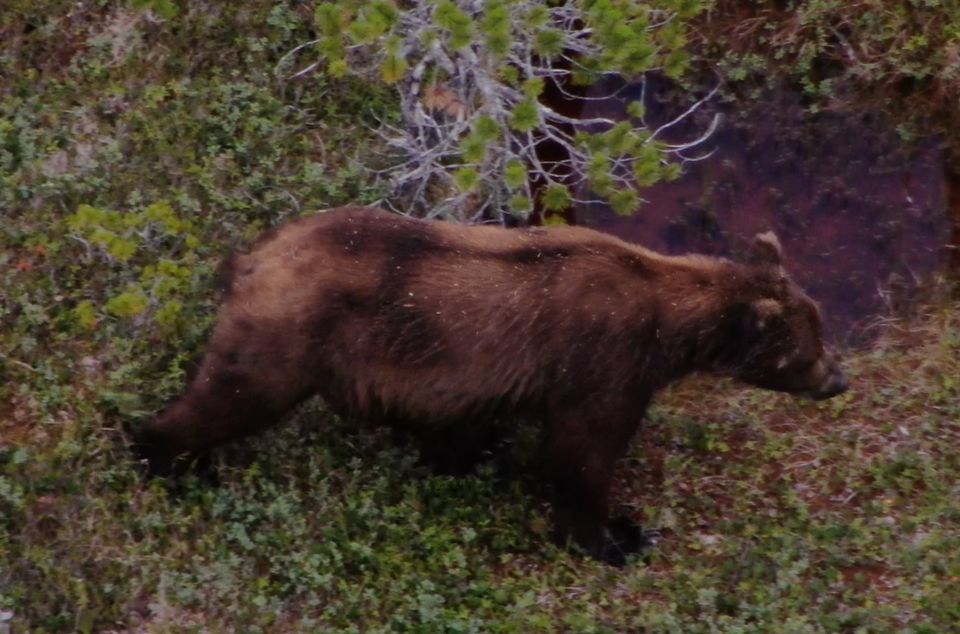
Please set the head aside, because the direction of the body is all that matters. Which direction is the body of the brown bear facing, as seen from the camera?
to the viewer's right
